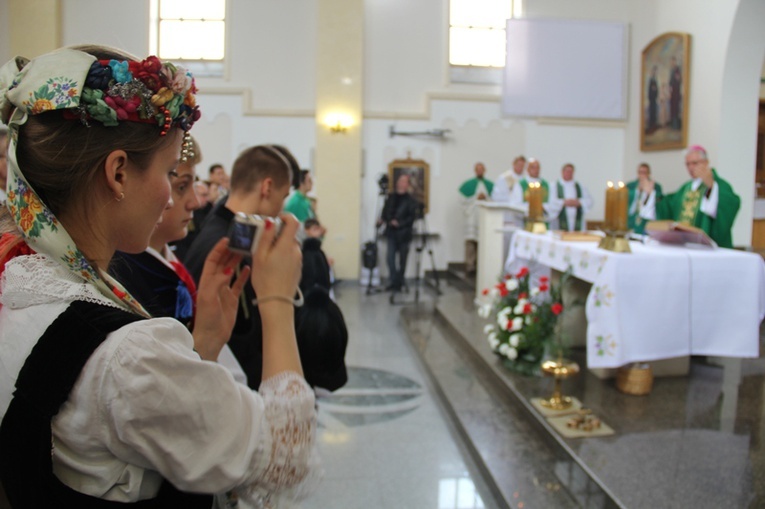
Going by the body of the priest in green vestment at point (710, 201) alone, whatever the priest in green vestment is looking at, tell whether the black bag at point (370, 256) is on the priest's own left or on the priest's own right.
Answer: on the priest's own right

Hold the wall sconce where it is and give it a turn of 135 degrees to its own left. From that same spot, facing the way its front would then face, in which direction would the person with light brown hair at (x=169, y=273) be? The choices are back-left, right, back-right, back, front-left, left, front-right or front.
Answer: back-right

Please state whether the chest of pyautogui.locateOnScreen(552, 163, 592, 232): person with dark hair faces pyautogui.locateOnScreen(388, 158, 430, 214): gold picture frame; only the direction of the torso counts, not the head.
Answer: no

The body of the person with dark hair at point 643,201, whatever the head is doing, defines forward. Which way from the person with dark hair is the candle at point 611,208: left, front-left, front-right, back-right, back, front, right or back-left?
front

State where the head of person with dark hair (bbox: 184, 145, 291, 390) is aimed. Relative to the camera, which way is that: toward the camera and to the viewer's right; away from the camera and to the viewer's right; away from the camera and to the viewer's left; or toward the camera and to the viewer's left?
away from the camera and to the viewer's right

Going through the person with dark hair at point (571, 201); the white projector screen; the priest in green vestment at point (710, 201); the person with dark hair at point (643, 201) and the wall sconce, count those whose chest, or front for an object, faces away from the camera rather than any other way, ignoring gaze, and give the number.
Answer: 0

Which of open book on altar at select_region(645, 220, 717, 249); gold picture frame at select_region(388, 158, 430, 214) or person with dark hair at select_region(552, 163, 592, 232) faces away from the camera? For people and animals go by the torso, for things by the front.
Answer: the open book on altar

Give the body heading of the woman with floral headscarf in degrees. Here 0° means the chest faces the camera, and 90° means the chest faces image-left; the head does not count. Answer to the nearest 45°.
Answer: approximately 225°

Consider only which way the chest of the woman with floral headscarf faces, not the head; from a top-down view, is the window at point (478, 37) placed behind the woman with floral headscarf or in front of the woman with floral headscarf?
in front

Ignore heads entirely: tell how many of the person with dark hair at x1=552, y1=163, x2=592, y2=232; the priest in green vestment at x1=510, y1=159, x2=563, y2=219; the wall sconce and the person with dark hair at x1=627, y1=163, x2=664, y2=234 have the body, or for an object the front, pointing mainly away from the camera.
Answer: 0

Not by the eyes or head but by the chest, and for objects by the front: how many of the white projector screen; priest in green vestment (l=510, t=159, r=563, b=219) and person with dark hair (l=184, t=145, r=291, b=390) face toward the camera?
2

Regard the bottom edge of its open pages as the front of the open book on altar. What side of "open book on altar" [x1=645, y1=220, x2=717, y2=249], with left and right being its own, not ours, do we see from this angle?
back

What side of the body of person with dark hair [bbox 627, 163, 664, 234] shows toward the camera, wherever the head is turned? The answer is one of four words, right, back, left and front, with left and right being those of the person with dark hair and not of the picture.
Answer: front

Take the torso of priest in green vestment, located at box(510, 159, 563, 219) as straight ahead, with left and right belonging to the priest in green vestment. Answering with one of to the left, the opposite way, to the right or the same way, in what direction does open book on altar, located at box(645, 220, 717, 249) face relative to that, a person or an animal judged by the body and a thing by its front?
the opposite way

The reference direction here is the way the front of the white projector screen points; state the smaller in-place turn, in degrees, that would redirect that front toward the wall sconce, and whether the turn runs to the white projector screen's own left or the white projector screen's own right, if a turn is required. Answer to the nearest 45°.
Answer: approximately 45° to the white projector screen's own right

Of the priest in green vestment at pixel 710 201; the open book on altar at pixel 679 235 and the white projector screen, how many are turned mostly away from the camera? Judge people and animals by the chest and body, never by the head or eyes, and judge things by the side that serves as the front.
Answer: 1

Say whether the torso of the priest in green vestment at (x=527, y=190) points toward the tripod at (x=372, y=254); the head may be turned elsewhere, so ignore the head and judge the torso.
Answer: no

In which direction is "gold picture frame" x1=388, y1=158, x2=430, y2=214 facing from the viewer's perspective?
toward the camera
